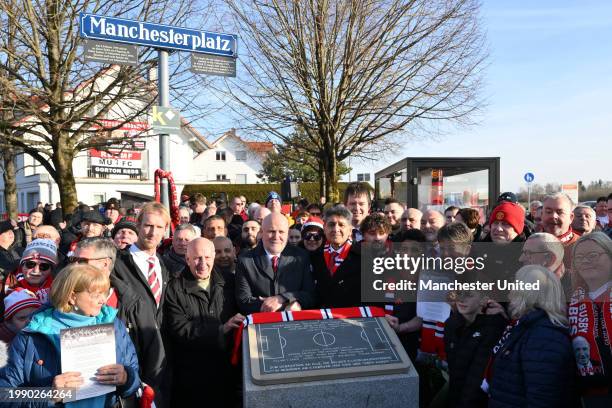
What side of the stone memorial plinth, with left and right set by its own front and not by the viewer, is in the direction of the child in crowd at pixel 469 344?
left

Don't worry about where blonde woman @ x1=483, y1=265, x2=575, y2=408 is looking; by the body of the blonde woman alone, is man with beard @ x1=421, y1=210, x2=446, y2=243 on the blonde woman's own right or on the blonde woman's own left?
on the blonde woman's own right

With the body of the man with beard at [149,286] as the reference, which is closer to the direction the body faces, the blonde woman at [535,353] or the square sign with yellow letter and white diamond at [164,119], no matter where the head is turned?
the blonde woman

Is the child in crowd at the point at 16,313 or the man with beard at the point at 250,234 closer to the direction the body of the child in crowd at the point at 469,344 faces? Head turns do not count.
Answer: the child in crowd
